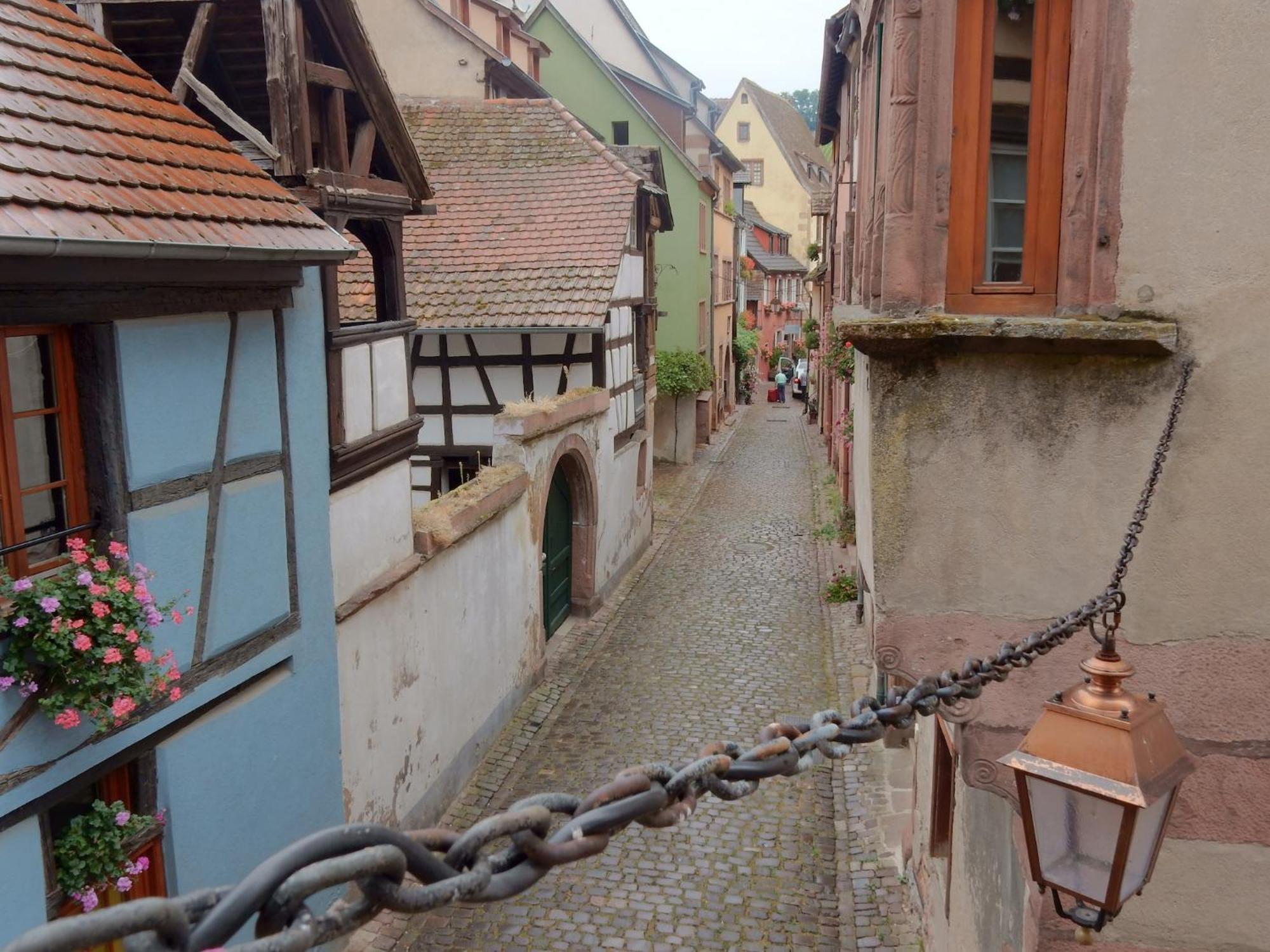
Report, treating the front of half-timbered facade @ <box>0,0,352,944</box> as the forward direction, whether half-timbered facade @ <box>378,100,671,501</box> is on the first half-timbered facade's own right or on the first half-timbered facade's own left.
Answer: on the first half-timbered facade's own left

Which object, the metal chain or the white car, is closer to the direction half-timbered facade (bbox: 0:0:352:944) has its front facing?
the metal chain

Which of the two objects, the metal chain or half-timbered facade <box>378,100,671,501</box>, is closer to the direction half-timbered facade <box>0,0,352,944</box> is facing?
the metal chain

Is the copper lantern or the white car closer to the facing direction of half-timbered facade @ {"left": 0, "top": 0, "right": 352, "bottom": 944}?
the copper lantern

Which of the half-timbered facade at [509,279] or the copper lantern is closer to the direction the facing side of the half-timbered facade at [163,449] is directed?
the copper lantern

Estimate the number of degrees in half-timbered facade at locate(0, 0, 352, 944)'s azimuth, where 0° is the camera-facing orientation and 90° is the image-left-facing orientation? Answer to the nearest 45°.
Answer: approximately 315°

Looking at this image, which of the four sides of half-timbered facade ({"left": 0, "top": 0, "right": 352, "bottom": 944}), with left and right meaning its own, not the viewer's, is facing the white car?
left

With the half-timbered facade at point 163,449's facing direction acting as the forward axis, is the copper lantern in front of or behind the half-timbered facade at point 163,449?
in front
